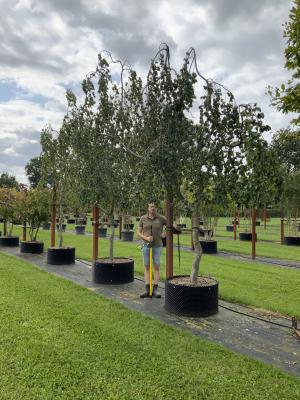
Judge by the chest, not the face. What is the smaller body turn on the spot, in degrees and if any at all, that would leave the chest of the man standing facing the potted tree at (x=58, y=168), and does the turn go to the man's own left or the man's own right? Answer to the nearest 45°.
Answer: approximately 135° to the man's own right

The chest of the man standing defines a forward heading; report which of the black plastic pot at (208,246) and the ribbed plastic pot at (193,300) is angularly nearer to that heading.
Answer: the ribbed plastic pot

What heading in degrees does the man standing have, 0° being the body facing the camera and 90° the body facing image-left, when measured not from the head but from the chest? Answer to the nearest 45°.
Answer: approximately 0°

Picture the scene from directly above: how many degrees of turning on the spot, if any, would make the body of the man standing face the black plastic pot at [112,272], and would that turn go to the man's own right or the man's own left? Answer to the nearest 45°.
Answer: approximately 135° to the man's own right

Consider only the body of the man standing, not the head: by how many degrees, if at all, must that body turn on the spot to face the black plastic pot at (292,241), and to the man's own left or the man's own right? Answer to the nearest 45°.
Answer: approximately 135° to the man's own left

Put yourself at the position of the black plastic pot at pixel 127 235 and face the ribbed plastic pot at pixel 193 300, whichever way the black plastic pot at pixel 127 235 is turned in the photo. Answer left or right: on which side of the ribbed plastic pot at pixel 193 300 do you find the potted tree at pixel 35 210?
right

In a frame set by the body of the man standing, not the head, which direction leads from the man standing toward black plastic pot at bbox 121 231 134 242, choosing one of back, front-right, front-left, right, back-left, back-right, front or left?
back

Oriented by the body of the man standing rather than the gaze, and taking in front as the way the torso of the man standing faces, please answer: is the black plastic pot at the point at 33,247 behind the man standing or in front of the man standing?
behind

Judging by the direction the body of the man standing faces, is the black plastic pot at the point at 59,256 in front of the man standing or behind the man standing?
behind

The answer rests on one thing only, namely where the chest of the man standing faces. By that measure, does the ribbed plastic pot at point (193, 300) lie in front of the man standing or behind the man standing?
in front
